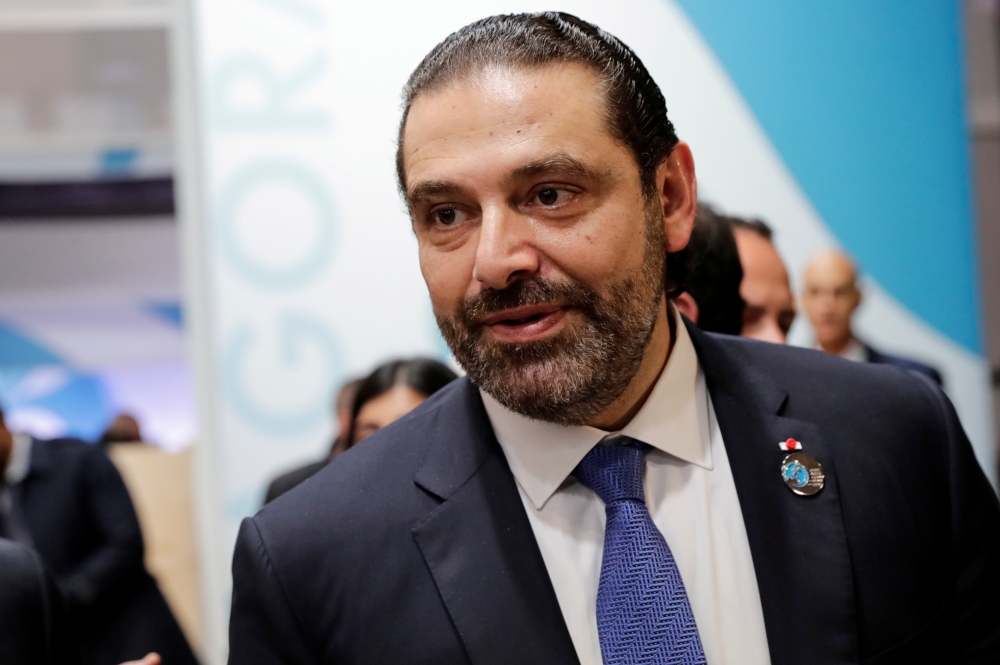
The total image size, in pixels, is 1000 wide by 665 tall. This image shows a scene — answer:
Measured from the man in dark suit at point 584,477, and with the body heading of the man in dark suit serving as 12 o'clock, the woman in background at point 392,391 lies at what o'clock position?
The woman in background is roughly at 5 o'clock from the man in dark suit.

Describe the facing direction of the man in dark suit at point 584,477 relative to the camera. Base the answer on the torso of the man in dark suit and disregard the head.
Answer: toward the camera

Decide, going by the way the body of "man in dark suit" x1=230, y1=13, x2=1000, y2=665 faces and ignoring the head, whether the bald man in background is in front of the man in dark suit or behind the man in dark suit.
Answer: behind
